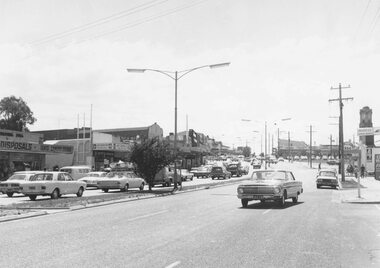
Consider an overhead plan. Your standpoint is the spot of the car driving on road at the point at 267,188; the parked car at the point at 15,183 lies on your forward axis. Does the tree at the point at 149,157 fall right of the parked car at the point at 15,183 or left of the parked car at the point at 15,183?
right

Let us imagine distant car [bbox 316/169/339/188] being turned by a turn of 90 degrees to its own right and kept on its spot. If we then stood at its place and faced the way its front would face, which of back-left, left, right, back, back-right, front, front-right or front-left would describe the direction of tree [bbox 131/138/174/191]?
front-left

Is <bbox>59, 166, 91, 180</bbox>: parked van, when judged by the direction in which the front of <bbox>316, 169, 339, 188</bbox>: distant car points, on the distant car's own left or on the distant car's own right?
on the distant car's own right

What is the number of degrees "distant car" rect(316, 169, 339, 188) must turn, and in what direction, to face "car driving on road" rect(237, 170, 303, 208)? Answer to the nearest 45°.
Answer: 0° — it already faces it

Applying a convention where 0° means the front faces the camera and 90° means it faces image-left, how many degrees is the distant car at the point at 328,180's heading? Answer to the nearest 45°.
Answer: approximately 0°

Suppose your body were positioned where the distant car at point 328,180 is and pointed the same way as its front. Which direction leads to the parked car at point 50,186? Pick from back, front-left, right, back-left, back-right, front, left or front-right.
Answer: front-right

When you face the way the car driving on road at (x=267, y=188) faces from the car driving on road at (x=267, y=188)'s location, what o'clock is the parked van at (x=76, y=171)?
The parked van is roughly at 3 o'clock from the car driving on road.

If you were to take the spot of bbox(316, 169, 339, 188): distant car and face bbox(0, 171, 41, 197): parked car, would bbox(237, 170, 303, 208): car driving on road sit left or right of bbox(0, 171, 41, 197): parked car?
left

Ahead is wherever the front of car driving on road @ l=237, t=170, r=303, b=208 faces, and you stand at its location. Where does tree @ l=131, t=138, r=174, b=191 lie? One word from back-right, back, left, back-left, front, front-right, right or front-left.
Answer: right

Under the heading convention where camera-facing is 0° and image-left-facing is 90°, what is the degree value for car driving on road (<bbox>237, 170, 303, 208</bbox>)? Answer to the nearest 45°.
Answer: approximately 45°
